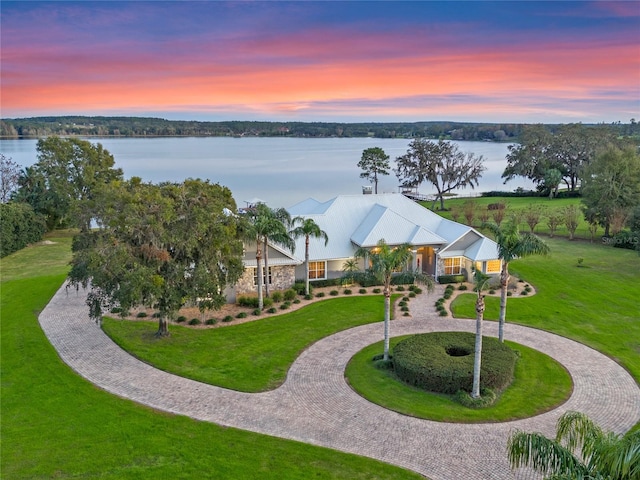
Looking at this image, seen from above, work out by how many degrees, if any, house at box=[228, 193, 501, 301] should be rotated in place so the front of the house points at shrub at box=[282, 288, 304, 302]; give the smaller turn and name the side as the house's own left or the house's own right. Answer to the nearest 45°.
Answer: approximately 45° to the house's own right

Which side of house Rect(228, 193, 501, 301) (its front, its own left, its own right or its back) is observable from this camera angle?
front

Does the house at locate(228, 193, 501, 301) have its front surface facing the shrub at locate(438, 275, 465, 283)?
no

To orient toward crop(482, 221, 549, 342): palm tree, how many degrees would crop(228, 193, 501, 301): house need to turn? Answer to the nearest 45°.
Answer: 0° — it already faces it

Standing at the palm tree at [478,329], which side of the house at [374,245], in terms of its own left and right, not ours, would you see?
front

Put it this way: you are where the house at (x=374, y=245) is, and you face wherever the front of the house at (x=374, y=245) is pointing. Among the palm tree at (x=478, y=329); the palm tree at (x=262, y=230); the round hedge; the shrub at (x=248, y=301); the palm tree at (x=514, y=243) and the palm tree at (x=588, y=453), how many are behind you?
0

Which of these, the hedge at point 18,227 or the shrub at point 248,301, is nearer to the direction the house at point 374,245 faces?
the shrub

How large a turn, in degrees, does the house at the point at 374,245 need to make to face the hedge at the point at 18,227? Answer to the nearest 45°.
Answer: approximately 90° to its right

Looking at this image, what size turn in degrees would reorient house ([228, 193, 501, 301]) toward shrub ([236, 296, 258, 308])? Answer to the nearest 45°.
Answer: approximately 45° to its right

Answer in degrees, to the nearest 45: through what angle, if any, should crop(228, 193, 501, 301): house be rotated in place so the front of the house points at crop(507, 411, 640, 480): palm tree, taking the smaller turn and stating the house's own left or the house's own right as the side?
0° — it already faces it

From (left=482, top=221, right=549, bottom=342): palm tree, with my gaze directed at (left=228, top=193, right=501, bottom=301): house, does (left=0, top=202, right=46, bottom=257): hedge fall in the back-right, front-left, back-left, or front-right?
front-left

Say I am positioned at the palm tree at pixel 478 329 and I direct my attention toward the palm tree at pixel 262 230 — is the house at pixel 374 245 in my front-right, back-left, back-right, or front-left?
front-right

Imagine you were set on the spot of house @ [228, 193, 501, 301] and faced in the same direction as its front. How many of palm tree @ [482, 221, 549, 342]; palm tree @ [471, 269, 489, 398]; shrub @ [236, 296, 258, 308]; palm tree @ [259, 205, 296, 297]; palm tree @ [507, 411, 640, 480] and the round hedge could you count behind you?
0

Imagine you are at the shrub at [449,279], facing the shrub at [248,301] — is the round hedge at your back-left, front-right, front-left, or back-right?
front-left

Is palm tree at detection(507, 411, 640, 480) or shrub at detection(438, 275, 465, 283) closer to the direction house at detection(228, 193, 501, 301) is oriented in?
the palm tree

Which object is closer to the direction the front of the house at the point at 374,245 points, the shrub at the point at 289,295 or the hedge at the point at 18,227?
the shrub
